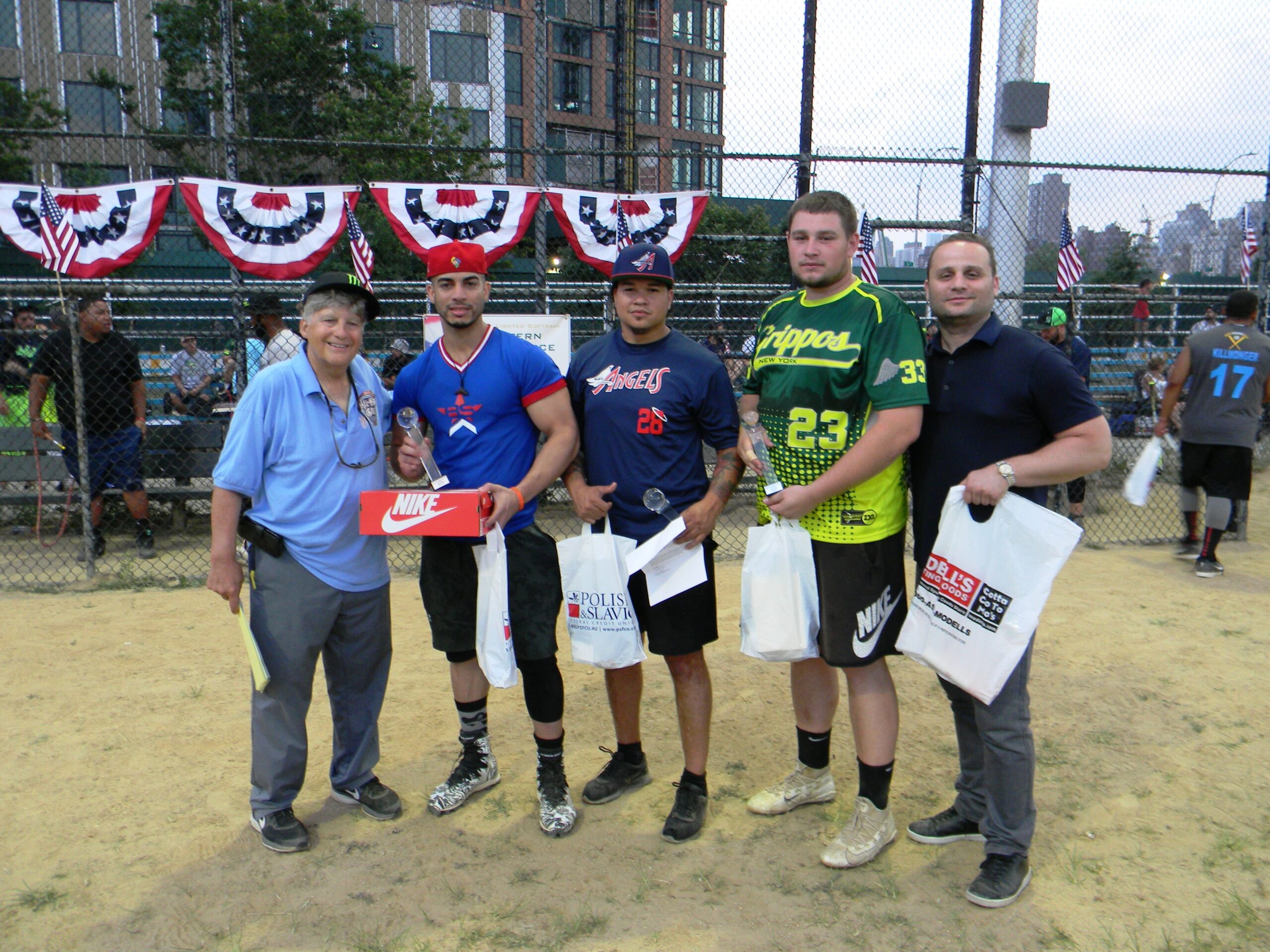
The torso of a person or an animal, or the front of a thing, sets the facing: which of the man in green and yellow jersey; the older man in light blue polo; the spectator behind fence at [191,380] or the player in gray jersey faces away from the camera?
the player in gray jersey

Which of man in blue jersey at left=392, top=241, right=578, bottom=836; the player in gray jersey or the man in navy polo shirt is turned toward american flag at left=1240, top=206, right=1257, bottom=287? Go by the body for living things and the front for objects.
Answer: the player in gray jersey

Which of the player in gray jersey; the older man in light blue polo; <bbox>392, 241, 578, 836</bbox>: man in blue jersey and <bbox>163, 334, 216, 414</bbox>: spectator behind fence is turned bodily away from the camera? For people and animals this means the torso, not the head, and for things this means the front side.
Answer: the player in gray jersey

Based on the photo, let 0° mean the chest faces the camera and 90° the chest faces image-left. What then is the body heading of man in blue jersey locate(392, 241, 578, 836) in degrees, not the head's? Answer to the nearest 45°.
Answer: approximately 0°

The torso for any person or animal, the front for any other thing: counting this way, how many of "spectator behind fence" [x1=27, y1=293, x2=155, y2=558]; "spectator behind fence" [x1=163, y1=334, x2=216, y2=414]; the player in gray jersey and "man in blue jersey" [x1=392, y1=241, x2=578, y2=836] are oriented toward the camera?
3

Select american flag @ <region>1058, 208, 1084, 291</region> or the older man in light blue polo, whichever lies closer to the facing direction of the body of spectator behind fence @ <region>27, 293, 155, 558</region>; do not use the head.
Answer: the older man in light blue polo

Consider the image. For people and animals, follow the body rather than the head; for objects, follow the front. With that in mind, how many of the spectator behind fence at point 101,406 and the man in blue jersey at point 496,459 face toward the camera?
2

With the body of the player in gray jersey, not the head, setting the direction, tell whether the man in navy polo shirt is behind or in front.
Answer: behind

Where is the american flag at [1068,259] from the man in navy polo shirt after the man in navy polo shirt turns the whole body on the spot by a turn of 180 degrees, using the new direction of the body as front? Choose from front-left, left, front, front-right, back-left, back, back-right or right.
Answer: front-left
